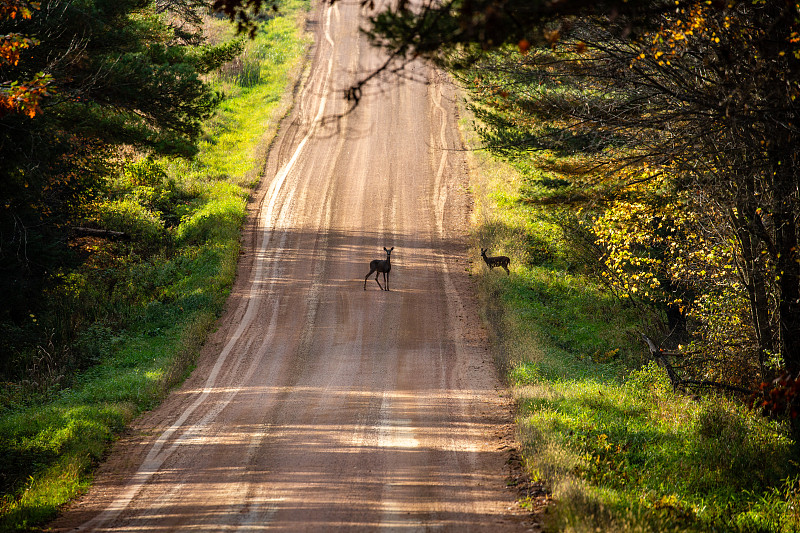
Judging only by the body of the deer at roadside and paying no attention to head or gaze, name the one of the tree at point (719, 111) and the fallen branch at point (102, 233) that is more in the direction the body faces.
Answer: the fallen branch

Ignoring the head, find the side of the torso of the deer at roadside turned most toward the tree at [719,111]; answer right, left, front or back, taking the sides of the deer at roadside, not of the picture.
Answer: left

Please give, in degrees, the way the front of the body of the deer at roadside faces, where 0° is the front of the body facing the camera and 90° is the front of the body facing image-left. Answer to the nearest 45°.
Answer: approximately 90°

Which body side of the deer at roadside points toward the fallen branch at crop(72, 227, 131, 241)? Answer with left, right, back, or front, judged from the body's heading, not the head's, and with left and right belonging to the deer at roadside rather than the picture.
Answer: front
